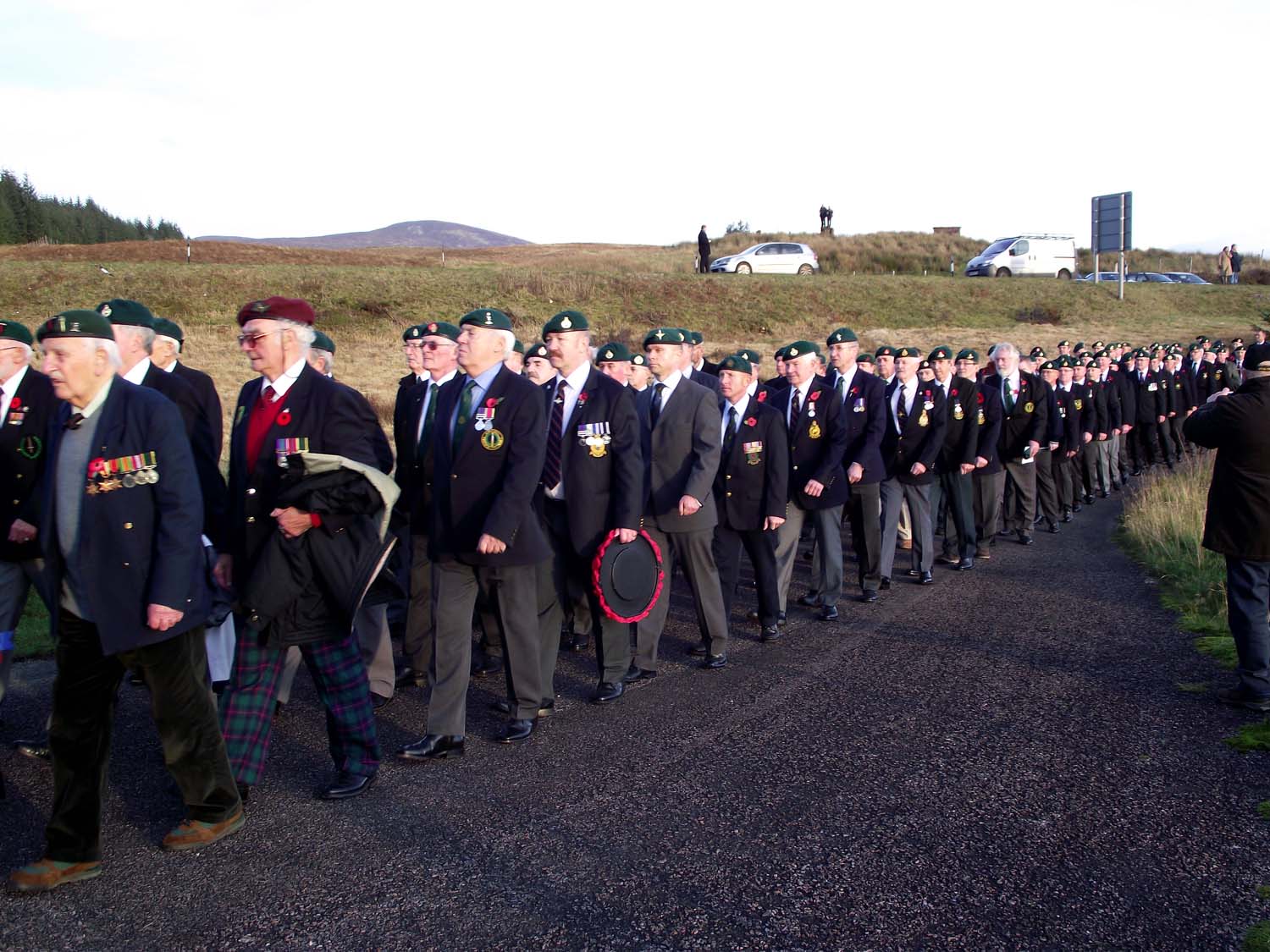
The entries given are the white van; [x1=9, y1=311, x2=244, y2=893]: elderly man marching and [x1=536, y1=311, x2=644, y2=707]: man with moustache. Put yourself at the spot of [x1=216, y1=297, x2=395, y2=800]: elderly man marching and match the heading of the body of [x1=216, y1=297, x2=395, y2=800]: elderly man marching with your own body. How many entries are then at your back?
2

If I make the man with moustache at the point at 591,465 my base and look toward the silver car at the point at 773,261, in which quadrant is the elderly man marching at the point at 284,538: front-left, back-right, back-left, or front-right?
back-left

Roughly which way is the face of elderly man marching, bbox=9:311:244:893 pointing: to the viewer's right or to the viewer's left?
to the viewer's left

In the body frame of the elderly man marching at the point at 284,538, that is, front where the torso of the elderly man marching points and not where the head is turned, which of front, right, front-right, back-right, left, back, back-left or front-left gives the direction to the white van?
back

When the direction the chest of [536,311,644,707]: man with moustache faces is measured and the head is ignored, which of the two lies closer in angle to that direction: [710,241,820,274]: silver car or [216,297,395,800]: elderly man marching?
the elderly man marching

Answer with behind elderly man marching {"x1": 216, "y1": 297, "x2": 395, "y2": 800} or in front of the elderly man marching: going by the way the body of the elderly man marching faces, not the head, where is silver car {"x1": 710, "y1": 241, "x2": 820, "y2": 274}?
behind

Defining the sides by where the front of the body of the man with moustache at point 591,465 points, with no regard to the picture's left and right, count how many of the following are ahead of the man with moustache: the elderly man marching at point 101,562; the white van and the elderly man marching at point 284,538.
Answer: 2

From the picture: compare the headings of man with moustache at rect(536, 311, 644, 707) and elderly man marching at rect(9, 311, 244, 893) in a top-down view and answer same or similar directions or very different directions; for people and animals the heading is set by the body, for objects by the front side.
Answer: same or similar directions

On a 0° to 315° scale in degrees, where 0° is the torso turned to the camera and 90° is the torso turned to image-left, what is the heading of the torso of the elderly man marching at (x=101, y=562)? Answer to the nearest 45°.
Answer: approximately 45°

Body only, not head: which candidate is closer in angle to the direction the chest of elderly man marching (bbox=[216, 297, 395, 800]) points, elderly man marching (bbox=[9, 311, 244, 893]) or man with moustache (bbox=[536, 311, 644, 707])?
the elderly man marching

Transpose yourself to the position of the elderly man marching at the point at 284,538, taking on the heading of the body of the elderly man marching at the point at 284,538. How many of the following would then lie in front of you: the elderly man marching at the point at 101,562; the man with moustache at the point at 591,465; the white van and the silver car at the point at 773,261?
1

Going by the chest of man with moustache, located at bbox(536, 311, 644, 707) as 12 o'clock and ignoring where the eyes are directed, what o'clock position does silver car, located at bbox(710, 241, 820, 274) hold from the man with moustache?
The silver car is roughly at 5 o'clock from the man with moustache.

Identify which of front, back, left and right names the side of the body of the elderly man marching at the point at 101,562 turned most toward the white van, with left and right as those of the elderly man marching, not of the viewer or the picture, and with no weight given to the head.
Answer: back

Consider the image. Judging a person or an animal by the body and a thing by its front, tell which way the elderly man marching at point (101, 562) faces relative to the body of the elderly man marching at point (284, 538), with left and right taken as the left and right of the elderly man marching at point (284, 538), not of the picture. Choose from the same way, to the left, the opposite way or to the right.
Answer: the same way

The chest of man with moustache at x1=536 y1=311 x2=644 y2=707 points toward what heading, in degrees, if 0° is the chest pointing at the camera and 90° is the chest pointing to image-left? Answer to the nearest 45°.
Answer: approximately 45°

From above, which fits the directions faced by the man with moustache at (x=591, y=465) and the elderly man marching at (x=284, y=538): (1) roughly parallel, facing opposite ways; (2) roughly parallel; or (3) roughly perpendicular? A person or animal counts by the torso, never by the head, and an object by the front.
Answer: roughly parallel

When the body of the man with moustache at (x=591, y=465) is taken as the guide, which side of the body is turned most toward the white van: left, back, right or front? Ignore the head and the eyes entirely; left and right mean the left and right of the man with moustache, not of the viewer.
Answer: back

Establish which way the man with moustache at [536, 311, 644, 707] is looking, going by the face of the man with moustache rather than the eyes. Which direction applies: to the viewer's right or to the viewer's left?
to the viewer's left

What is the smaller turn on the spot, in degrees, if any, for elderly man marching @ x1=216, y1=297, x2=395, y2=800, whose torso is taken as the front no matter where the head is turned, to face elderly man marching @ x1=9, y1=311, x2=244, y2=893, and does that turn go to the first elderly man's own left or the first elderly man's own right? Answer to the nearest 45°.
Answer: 0° — they already face them

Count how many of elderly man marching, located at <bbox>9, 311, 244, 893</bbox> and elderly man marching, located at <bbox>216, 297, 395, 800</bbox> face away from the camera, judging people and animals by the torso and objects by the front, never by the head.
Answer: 0
